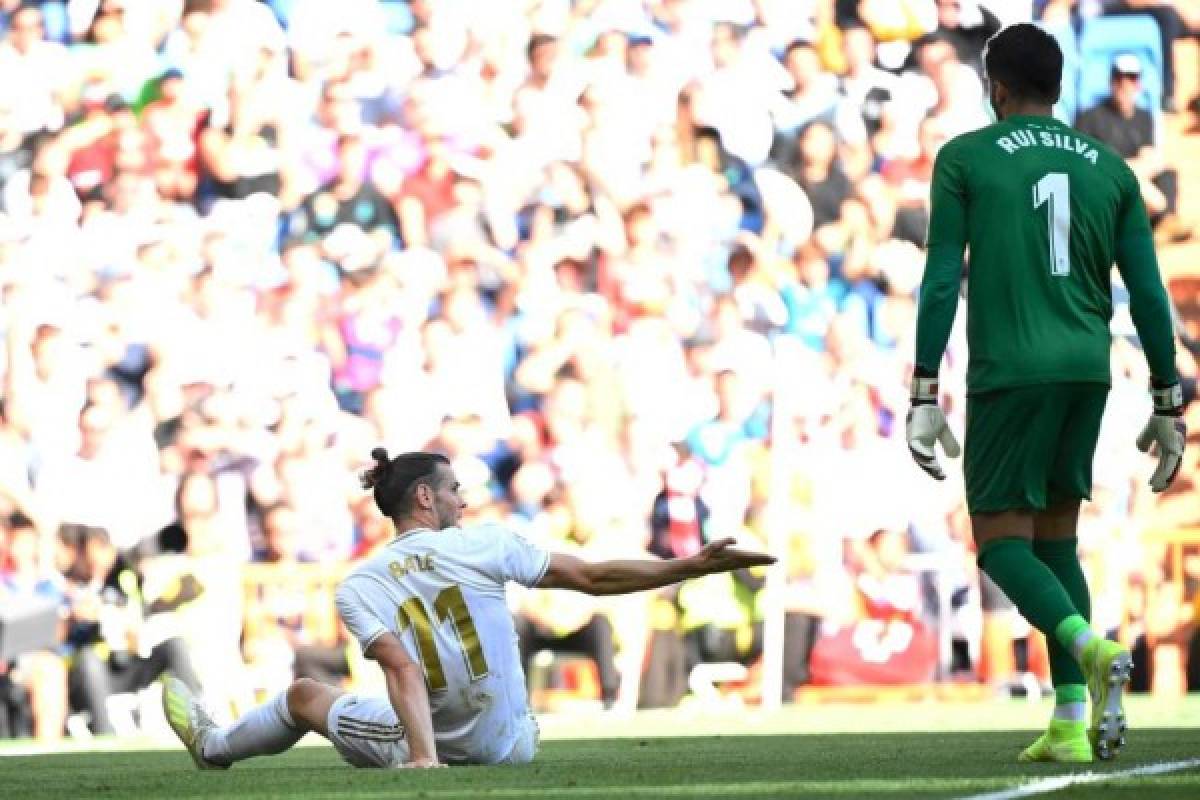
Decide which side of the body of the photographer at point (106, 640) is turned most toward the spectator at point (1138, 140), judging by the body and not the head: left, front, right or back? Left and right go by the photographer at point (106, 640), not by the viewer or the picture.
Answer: left

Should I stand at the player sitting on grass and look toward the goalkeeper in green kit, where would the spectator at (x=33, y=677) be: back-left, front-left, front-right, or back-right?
back-left

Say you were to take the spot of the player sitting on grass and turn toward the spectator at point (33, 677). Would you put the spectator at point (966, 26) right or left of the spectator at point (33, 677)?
right

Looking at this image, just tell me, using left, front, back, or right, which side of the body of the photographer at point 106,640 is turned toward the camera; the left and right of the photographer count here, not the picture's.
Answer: front

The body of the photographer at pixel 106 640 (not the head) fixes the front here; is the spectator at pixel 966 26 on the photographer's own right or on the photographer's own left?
on the photographer's own left

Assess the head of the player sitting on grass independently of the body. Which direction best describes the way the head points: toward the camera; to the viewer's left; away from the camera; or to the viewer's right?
to the viewer's right

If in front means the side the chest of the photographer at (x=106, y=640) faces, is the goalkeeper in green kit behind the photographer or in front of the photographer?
in front

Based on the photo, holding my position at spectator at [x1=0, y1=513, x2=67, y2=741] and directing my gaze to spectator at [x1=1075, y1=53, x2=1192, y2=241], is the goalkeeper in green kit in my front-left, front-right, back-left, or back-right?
front-right
